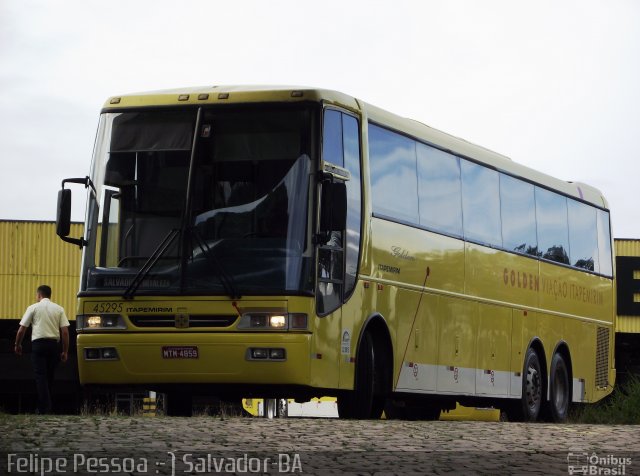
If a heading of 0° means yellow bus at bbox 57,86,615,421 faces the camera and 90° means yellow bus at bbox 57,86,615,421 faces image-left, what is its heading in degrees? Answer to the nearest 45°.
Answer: approximately 45°

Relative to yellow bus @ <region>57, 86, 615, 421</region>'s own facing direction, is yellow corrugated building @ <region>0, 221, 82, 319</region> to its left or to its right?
on its right
